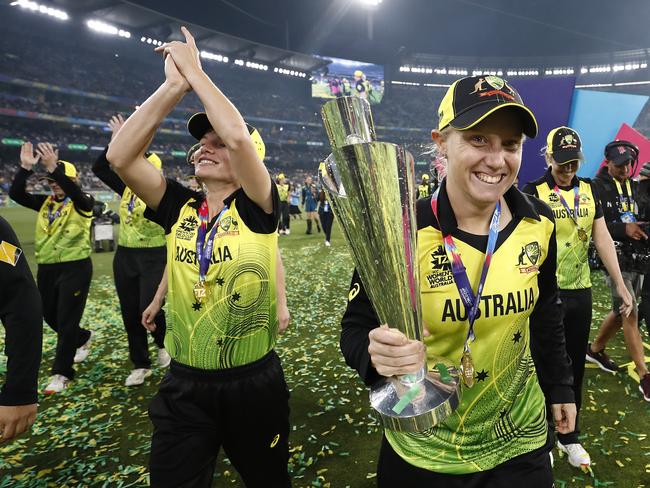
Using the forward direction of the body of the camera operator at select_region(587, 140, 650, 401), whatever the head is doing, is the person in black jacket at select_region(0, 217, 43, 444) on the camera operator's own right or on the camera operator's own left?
on the camera operator's own right

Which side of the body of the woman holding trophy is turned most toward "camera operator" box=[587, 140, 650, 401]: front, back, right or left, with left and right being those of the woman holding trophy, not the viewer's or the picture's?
back

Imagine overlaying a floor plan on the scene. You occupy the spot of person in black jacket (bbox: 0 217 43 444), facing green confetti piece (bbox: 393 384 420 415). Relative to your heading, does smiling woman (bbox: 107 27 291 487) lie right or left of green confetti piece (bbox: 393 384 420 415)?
left

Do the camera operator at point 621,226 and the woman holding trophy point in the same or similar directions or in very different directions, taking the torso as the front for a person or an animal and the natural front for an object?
same or similar directions

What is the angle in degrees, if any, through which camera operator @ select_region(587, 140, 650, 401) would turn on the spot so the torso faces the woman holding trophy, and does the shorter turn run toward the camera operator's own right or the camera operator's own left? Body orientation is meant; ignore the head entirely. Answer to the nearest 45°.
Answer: approximately 45° to the camera operator's own right

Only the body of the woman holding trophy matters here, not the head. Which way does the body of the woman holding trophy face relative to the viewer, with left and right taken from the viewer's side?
facing the viewer

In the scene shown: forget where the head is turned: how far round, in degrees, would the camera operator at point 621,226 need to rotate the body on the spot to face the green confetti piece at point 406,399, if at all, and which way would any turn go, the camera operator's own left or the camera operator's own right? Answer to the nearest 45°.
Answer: approximately 45° to the camera operator's own right

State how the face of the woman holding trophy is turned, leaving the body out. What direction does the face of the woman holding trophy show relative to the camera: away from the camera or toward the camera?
toward the camera

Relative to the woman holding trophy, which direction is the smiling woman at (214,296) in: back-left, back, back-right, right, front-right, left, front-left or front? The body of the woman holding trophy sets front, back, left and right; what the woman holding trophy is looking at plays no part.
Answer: right

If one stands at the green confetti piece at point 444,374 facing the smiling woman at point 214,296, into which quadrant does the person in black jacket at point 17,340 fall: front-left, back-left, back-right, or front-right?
front-left

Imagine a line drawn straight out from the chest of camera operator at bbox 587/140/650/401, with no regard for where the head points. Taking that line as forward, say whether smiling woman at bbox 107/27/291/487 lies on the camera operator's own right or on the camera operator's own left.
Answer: on the camera operator's own right

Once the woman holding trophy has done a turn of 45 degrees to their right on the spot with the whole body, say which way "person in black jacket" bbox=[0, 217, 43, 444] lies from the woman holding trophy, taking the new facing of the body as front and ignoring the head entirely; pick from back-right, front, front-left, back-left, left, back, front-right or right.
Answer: front-right
